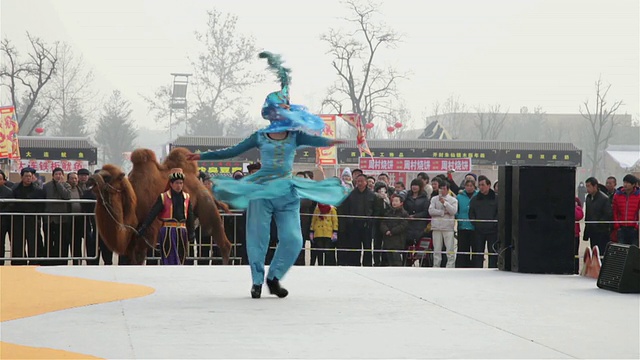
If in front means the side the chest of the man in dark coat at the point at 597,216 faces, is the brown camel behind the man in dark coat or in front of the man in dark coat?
in front

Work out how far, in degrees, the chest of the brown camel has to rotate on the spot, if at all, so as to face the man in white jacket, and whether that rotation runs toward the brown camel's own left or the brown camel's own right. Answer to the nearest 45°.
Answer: approximately 135° to the brown camel's own left

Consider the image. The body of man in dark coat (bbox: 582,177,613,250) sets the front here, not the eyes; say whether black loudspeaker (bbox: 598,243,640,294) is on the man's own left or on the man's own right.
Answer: on the man's own left

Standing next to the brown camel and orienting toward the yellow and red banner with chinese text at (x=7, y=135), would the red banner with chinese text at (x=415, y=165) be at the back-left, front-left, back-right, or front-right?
front-right

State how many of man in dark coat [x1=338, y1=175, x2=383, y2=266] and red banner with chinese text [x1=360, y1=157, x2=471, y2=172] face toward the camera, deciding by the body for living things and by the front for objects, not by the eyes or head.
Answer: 2

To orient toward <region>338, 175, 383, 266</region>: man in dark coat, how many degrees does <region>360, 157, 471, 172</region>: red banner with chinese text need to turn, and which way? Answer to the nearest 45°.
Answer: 0° — it already faces them

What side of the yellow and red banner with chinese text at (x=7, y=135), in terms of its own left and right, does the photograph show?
front

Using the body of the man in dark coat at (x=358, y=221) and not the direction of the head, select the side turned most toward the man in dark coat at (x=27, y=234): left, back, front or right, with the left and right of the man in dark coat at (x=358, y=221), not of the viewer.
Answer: right

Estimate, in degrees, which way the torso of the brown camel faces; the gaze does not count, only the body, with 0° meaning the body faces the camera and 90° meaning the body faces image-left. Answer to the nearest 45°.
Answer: approximately 45°

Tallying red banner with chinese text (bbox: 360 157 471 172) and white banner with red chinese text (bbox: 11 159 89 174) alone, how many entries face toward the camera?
2
